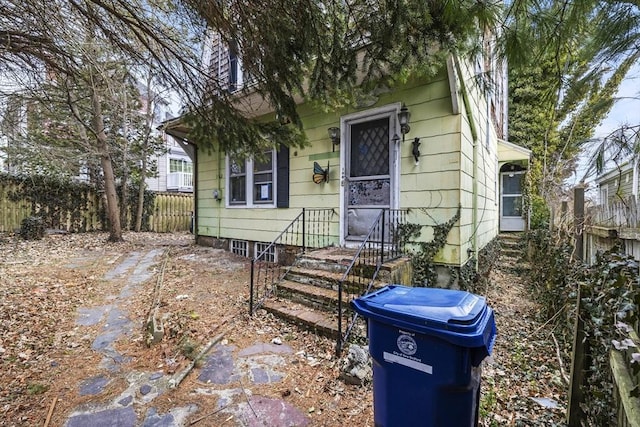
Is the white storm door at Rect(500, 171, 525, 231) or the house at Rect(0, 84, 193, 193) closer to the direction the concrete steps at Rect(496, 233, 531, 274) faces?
the house

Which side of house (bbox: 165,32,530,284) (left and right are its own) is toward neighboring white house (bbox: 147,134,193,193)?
right

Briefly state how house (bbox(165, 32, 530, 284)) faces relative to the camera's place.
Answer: facing the viewer and to the left of the viewer

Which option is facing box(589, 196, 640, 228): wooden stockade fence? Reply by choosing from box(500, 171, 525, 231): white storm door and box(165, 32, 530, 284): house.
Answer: the white storm door

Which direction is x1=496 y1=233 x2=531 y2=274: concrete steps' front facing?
toward the camera

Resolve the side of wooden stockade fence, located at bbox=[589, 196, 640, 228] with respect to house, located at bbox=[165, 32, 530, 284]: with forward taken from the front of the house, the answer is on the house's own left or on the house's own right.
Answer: on the house's own left

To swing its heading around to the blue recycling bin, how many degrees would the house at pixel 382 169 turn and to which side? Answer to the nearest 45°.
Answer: approximately 45° to its left

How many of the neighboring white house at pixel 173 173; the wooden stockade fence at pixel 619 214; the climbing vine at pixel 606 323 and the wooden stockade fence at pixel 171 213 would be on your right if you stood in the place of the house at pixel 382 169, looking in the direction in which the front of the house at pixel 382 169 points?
2

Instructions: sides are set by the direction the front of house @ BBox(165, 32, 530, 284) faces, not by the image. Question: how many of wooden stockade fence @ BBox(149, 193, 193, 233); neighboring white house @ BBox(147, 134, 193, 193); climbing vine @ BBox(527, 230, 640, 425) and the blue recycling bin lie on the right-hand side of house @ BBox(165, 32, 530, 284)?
2

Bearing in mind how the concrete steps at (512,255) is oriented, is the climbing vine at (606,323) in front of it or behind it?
in front
